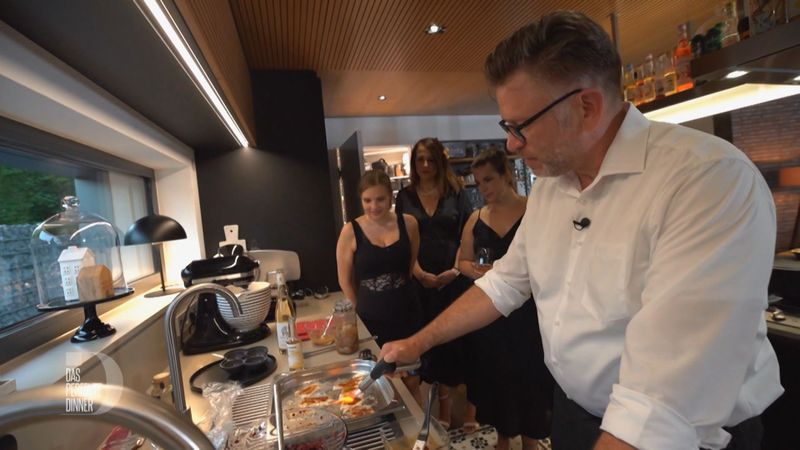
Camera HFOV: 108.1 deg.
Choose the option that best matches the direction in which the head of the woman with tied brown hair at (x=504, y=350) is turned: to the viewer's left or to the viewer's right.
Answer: to the viewer's left

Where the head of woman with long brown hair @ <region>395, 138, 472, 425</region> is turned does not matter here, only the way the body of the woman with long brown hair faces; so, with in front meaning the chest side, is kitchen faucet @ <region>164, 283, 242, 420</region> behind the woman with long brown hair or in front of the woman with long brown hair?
in front

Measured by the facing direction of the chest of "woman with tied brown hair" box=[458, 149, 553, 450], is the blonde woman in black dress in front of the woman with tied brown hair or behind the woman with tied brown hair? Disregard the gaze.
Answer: in front

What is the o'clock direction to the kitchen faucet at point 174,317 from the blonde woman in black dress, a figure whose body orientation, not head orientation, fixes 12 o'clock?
The kitchen faucet is roughly at 1 o'clock from the blonde woman in black dress.

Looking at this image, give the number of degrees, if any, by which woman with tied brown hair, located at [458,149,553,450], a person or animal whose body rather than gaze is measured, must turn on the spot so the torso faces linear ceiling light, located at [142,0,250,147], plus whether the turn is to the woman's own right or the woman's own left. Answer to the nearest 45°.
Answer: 0° — they already face it

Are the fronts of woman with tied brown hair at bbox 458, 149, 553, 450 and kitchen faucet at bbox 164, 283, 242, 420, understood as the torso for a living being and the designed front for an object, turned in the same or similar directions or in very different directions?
very different directions

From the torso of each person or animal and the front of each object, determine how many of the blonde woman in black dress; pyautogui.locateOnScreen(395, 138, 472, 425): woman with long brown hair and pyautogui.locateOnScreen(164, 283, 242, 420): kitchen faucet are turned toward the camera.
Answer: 2

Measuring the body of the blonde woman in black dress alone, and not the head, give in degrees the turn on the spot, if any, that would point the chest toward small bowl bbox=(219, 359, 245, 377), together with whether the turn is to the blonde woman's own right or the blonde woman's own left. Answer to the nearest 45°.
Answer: approximately 45° to the blonde woman's own right

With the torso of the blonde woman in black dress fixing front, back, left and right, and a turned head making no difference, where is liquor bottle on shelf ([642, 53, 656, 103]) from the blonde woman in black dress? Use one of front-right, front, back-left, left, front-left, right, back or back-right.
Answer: left

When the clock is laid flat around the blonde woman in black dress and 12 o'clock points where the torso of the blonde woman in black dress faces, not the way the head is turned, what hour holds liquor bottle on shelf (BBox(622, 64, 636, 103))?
The liquor bottle on shelf is roughly at 9 o'clock from the blonde woman in black dress.

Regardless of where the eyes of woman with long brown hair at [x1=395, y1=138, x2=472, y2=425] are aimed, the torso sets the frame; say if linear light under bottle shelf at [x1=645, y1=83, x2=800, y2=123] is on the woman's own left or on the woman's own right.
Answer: on the woman's own left
